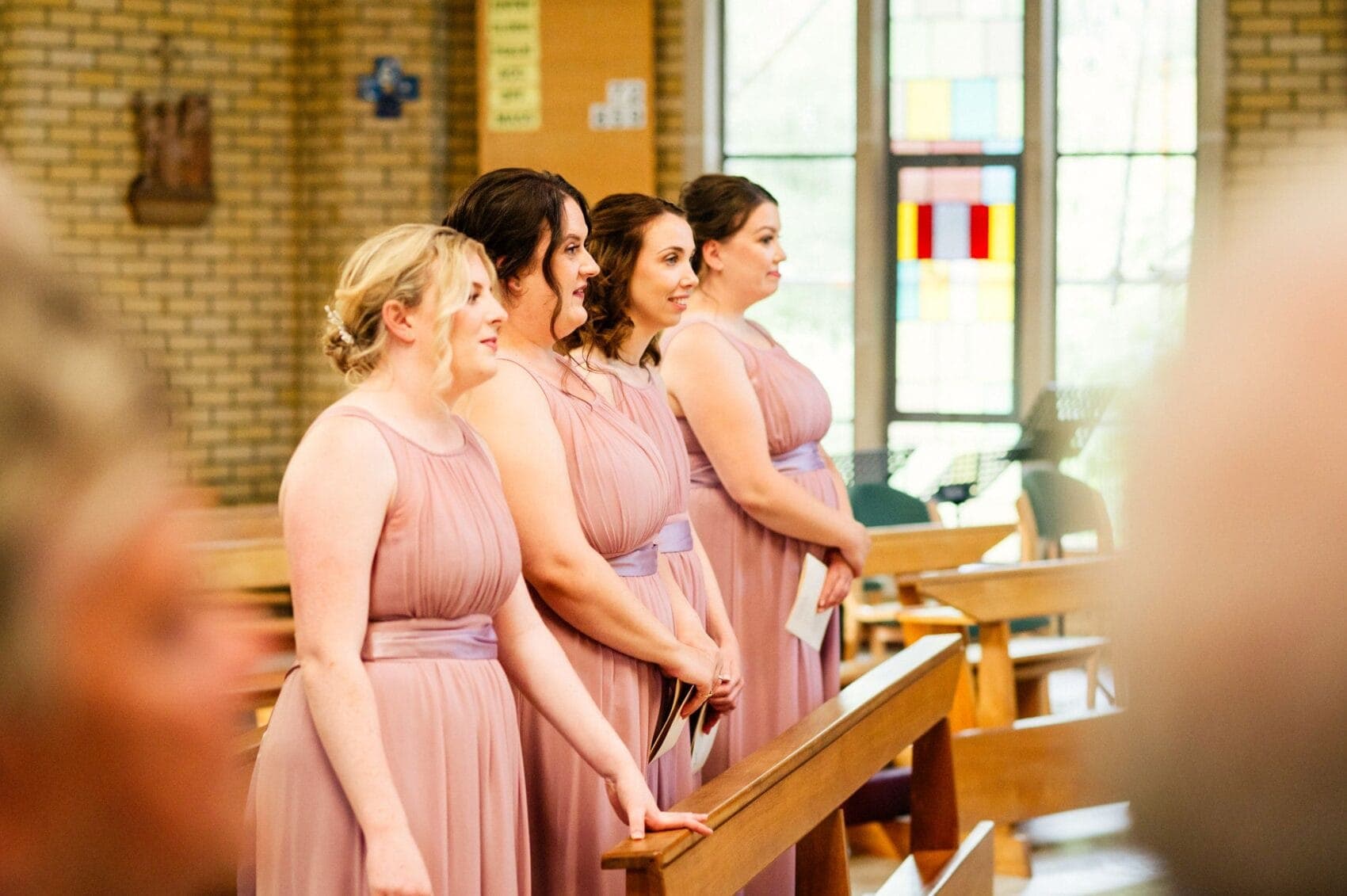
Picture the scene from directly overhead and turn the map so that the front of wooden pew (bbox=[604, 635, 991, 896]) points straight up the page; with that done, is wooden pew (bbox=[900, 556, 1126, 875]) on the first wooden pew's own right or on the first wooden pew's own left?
on the first wooden pew's own left

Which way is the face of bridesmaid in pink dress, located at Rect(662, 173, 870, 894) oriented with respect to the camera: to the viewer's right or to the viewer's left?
to the viewer's right

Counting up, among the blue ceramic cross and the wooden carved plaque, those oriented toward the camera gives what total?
2

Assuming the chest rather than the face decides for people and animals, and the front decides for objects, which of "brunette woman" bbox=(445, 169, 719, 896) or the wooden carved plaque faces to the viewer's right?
the brunette woman

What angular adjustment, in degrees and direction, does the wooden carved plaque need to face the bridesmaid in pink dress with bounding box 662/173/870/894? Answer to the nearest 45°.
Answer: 0° — it already faces them

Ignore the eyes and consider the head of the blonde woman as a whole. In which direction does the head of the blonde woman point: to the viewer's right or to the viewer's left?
to the viewer's right

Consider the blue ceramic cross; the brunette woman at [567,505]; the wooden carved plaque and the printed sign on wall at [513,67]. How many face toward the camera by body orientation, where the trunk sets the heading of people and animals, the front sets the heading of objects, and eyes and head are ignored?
3

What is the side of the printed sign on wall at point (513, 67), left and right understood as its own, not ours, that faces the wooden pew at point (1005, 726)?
front

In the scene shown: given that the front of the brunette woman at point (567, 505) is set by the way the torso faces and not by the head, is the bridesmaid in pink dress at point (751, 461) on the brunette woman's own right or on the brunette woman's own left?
on the brunette woman's own left

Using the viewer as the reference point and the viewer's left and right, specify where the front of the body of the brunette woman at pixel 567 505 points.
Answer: facing to the right of the viewer

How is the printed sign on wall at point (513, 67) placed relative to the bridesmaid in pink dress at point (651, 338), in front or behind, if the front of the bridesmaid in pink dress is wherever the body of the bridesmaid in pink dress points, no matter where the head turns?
behind

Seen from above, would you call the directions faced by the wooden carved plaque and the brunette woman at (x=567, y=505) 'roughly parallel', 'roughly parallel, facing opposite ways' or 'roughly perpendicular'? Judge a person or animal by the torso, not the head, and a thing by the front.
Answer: roughly perpendicular

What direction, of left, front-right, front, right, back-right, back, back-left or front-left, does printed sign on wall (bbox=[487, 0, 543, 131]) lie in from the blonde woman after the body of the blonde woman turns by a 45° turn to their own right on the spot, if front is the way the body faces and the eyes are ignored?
back

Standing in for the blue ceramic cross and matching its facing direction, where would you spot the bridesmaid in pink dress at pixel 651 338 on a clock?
The bridesmaid in pink dress is roughly at 12 o'clock from the blue ceramic cross.
